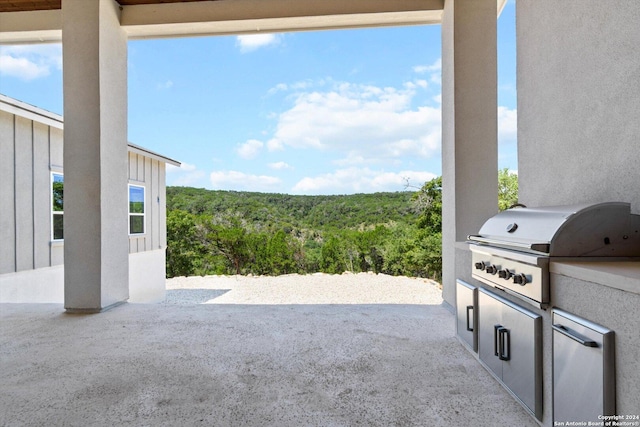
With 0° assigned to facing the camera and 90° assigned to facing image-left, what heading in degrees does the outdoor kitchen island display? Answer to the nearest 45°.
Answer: approximately 45°

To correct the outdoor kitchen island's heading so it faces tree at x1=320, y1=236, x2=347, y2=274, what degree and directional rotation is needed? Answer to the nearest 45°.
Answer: approximately 90° to its right

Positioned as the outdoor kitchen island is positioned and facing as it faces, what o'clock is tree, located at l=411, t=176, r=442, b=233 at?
The tree is roughly at 4 o'clock from the outdoor kitchen island.

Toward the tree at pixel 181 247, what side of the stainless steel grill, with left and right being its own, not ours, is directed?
right

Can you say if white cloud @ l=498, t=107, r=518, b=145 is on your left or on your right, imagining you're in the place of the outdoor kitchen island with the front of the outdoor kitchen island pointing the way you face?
on your right

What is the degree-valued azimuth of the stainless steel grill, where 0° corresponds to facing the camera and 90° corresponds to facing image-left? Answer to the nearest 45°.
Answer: approximately 45°

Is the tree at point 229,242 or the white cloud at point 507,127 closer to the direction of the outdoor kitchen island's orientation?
the tree

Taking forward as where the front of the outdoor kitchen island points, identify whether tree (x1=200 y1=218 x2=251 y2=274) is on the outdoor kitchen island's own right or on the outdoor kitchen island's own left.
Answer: on the outdoor kitchen island's own right
